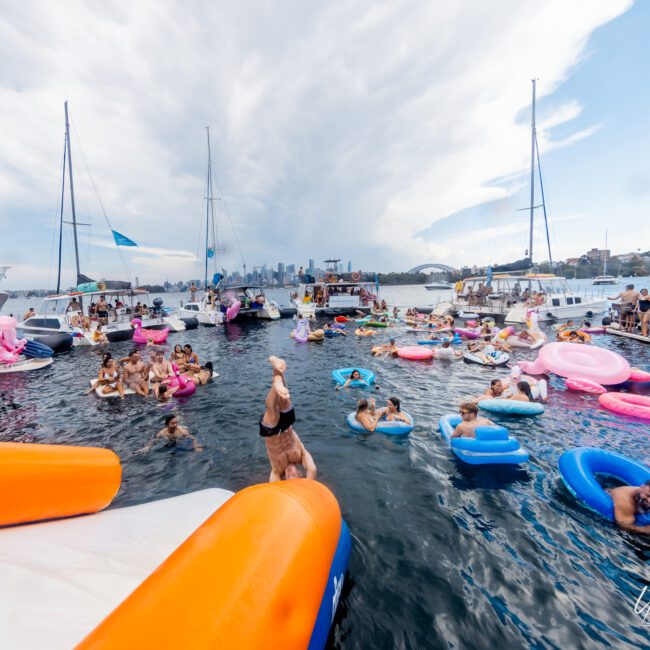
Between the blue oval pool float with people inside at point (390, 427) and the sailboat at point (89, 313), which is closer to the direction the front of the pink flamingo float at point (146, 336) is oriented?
the sailboat

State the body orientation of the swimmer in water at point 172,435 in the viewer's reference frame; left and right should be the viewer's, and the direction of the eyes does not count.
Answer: facing the viewer

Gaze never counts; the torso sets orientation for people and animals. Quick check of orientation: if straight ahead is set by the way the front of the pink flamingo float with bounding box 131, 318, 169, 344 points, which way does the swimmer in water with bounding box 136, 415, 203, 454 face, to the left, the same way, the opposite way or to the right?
to the left

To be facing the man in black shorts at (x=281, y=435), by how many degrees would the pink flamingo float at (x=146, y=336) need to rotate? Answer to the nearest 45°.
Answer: approximately 90° to its left

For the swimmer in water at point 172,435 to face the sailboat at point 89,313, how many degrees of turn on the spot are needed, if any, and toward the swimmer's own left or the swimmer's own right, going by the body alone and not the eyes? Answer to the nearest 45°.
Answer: approximately 180°

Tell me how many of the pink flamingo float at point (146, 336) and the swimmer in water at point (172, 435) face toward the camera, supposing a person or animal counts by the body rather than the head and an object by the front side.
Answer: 1

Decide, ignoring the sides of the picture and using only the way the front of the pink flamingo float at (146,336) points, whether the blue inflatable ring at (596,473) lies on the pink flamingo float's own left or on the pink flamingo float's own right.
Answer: on the pink flamingo float's own left

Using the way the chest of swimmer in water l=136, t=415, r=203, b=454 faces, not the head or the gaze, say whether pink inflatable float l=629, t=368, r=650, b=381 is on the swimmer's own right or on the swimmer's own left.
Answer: on the swimmer's own left

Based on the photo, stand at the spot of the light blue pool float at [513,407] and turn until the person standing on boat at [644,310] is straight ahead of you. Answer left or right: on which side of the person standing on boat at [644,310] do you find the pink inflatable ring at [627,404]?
right

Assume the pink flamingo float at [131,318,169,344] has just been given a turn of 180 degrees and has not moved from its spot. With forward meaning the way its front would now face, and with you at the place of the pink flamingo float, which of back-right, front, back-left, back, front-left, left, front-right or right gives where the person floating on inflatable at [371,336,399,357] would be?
front-right

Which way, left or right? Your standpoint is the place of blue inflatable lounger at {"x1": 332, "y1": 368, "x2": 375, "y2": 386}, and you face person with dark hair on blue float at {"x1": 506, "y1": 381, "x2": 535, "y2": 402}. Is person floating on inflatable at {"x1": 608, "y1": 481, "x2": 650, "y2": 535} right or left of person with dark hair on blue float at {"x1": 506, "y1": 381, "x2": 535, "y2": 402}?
right

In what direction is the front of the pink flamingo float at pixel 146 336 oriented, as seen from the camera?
facing to the left of the viewer

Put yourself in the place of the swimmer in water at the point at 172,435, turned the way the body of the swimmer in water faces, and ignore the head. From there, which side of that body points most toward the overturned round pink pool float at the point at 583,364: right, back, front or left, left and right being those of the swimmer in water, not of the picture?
left

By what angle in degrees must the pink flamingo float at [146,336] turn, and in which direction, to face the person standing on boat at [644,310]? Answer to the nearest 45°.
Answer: approximately 135° to its left
